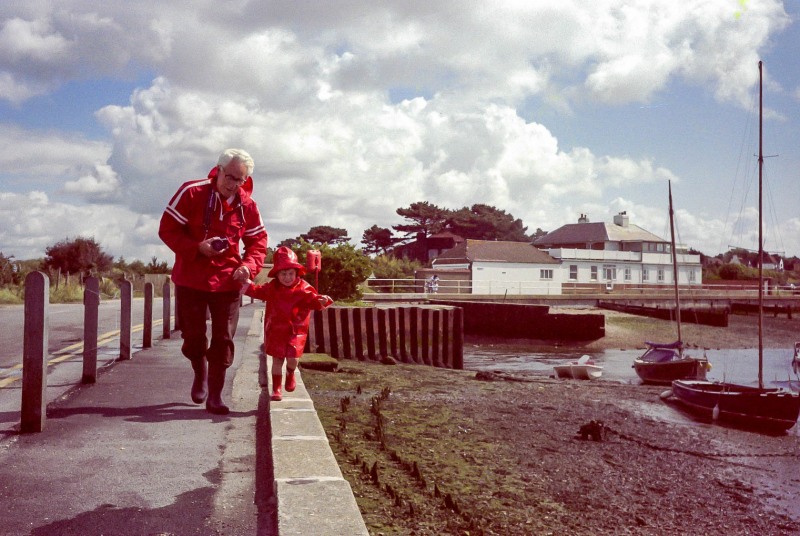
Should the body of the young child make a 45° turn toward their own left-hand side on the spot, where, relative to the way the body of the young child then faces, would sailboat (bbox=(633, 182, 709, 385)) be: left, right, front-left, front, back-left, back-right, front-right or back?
left

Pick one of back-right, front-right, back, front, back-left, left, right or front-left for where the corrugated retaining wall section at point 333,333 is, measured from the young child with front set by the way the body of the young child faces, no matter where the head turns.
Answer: back

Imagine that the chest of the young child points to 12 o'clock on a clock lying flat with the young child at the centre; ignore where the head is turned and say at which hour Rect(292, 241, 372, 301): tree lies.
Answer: The tree is roughly at 6 o'clock from the young child.

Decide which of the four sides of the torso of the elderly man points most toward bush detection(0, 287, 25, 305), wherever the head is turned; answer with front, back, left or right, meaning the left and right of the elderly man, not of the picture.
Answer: back

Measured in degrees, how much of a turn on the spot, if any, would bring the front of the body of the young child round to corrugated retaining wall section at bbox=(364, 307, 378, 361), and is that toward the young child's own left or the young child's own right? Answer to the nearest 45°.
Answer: approximately 180°

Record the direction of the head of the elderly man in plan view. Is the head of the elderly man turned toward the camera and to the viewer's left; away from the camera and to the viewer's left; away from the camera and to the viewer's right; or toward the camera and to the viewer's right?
toward the camera and to the viewer's right

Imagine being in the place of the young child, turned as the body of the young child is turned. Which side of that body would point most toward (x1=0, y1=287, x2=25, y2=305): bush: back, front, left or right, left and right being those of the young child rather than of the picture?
back

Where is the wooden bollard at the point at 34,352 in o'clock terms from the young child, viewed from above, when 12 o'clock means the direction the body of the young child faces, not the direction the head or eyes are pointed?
The wooden bollard is roughly at 2 o'clock from the young child.

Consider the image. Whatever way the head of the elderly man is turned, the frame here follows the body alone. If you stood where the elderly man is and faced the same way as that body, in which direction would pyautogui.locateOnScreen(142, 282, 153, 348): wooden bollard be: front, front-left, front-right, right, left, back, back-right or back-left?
back

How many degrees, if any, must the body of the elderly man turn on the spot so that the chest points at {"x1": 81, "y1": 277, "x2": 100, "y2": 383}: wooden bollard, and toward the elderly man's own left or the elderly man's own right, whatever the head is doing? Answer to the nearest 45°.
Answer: approximately 135° to the elderly man's own right
